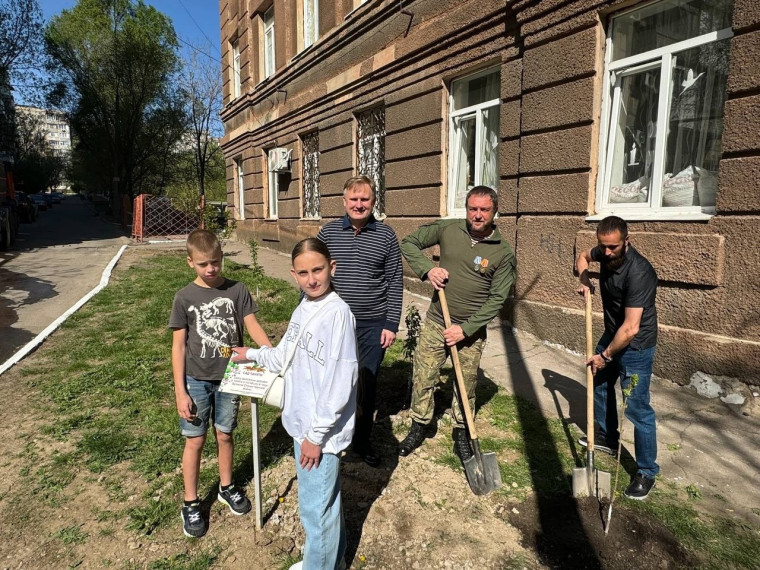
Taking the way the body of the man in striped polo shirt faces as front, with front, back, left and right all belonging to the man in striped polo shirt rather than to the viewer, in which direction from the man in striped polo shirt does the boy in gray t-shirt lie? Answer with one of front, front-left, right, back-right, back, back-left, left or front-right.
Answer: front-right

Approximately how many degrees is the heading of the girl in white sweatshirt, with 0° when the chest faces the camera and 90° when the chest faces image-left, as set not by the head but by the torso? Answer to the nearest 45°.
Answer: approximately 45°

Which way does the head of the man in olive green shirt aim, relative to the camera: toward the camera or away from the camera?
toward the camera

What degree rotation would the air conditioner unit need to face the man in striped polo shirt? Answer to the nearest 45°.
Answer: approximately 45° to its left

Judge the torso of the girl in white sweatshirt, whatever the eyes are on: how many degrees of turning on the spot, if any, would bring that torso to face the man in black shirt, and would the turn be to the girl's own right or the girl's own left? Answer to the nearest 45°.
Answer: approximately 135° to the girl's own left

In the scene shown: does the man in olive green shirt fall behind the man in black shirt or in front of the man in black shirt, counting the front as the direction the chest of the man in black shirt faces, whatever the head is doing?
in front

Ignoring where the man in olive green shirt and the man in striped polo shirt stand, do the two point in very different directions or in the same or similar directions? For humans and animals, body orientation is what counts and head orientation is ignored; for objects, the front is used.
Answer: same or similar directions

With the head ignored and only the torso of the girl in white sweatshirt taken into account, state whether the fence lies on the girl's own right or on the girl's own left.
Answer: on the girl's own right

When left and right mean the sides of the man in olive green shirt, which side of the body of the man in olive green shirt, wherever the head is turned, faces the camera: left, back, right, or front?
front

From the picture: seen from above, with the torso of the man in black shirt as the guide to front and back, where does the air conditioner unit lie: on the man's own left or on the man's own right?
on the man's own right

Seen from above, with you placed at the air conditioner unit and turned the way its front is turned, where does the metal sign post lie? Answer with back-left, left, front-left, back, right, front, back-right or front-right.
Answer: front-left

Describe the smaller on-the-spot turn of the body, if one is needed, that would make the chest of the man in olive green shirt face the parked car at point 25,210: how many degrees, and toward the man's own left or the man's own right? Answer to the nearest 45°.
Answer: approximately 135° to the man's own right

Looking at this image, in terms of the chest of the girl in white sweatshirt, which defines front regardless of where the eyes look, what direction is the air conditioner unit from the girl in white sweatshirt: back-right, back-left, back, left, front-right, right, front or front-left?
back-right

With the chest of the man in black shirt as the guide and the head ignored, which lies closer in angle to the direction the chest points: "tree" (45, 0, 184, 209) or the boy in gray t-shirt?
the boy in gray t-shirt

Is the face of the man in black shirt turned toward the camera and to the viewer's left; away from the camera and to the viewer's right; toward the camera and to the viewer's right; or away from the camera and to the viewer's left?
toward the camera and to the viewer's left

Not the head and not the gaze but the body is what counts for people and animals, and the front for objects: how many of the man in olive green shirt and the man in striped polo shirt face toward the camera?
2

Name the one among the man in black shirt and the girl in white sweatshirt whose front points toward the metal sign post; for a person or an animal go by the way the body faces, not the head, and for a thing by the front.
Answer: the man in black shirt
